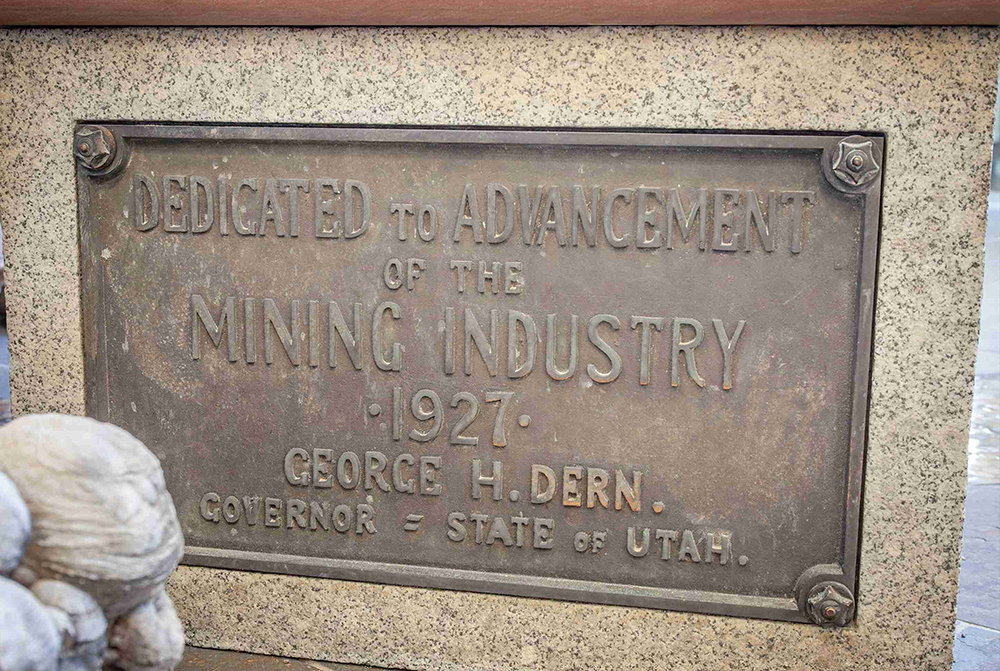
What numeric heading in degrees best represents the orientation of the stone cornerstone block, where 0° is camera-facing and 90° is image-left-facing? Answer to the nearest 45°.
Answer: approximately 0°

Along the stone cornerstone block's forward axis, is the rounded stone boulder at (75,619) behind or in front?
in front

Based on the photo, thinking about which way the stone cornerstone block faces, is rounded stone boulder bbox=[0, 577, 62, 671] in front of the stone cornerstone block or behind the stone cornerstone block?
in front

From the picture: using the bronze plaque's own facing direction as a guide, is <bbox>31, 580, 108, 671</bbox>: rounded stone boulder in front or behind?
in front

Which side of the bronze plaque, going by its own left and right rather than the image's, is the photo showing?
front

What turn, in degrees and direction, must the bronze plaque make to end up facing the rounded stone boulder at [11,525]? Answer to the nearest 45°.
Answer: approximately 45° to its right
